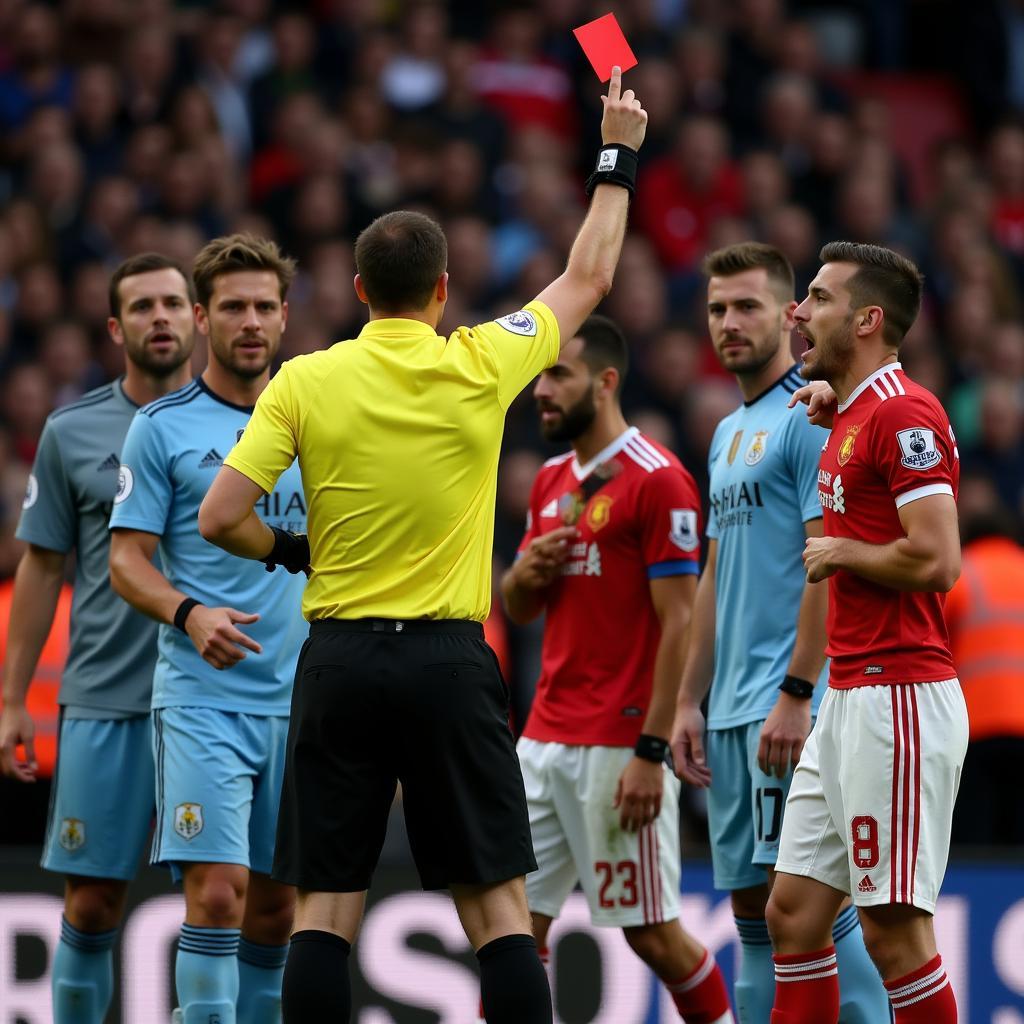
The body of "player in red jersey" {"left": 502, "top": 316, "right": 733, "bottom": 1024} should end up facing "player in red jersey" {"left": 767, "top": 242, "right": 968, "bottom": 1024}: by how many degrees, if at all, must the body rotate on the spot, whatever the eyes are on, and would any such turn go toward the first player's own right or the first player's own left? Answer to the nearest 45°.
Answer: approximately 90° to the first player's own left

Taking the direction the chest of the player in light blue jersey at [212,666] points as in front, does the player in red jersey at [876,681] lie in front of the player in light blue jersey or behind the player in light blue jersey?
in front

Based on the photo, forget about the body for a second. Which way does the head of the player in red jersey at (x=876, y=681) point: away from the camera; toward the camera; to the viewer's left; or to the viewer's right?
to the viewer's left

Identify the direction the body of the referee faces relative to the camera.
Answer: away from the camera

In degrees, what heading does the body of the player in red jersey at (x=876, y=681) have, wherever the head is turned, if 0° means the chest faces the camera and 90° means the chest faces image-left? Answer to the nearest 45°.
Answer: approximately 90°

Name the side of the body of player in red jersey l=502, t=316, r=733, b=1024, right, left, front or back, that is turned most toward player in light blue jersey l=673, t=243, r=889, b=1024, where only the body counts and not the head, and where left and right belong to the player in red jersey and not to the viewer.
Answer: left

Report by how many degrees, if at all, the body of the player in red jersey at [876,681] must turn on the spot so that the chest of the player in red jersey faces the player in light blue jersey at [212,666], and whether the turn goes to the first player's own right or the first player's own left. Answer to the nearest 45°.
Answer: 0° — they already face them

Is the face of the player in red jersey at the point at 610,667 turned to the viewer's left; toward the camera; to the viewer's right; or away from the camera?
to the viewer's left

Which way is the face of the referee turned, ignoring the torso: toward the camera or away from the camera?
away from the camera

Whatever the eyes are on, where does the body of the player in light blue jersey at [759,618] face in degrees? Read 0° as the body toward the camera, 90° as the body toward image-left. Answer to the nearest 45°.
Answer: approximately 45°

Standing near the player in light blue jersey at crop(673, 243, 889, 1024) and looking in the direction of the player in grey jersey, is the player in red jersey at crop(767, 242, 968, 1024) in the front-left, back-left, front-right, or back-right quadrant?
back-left
